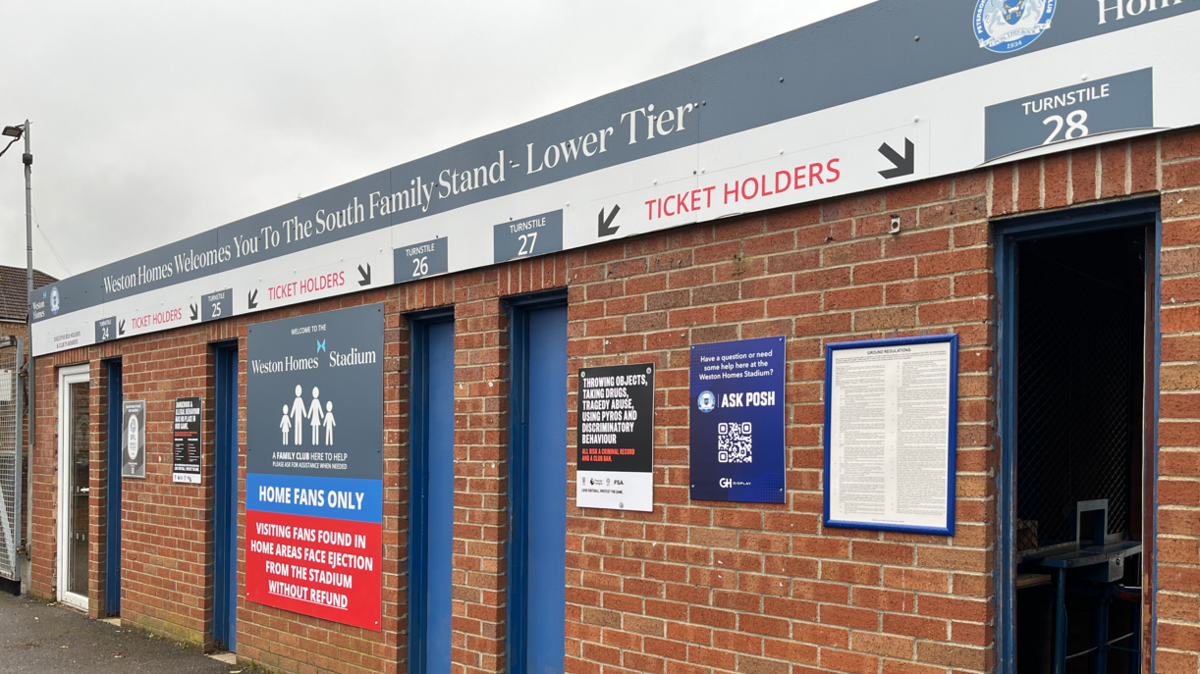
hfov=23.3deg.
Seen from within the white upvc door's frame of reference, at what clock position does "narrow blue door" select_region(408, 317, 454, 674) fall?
The narrow blue door is roughly at 10 o'clock from the white upvc door.

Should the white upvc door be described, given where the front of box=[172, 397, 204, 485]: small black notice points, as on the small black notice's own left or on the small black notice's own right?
on the small black notice's own right

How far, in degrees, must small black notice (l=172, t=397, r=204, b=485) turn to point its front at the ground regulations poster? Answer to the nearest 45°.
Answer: approximately 45° to its left

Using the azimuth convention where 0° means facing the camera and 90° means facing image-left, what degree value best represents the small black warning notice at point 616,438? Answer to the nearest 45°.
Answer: approximately 45°

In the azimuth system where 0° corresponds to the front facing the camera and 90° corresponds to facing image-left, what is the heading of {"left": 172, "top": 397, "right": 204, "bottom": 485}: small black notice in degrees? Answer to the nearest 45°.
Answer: approximately 45°

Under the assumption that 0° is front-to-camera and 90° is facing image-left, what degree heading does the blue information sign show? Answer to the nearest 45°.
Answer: approximately 45°

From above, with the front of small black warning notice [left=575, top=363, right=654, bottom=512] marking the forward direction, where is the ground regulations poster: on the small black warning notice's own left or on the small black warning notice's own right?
on the small black warning notice's own left

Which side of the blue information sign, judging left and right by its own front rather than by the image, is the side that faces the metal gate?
right
